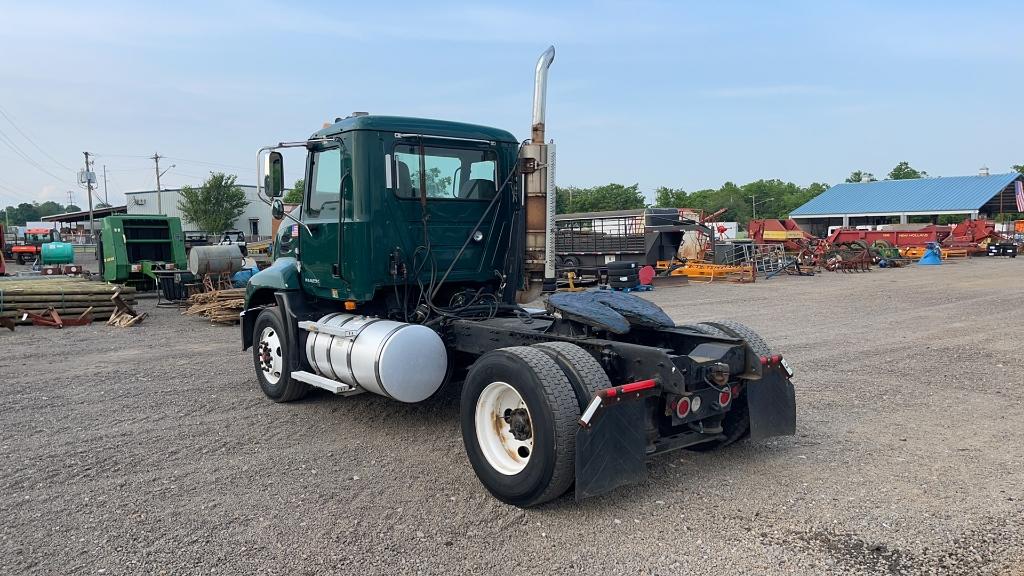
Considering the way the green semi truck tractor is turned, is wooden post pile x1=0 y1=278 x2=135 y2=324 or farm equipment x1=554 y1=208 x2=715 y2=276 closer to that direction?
the wooden post pile

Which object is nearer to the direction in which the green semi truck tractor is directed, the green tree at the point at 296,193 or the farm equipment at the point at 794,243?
the green tree

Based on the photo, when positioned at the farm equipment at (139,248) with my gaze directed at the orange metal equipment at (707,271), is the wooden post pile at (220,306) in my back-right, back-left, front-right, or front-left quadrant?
front-right

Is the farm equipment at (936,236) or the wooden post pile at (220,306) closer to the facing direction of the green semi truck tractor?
the wooden post pile

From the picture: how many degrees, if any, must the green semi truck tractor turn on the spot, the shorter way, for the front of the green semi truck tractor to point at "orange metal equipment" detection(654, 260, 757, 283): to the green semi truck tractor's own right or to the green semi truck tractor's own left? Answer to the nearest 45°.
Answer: approximately 45° to the green semi truck tractor's own right

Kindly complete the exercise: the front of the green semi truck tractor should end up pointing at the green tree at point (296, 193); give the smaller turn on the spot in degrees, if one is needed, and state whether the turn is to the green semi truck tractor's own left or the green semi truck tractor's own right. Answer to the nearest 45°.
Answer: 0° — it already faces it

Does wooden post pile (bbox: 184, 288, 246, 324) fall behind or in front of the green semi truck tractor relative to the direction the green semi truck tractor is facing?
in front

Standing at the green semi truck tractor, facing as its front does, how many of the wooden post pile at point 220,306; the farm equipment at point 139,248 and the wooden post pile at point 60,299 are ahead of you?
3

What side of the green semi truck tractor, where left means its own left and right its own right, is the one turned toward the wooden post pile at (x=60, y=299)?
front

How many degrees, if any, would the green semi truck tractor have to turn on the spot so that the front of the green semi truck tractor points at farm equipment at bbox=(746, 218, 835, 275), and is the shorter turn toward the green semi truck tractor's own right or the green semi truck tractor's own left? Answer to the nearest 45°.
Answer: approximately 90° to the green semi truck tractor's own right

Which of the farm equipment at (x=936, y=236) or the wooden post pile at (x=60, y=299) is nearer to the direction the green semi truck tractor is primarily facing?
the wooden post pile

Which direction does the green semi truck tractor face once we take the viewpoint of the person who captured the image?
facing away from the viewer and to the left of the viewer

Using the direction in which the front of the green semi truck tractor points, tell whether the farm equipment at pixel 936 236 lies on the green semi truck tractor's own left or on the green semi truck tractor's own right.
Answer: on the green semi truck tractor's own right

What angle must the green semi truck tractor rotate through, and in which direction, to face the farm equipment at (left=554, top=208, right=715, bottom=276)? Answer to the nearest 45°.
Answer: approximately 45° to its right

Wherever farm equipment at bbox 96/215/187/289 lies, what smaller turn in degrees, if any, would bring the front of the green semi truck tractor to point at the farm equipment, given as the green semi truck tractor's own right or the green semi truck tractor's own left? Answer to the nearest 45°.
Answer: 0° — it already faces it
